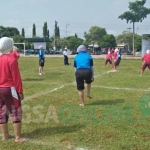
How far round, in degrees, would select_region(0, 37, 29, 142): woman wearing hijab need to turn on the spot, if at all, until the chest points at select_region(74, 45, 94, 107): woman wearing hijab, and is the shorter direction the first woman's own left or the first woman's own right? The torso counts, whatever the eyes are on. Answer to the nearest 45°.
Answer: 0° — they already face them

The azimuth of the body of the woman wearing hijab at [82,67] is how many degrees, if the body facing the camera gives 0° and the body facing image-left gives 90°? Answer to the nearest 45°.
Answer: approximately 180°

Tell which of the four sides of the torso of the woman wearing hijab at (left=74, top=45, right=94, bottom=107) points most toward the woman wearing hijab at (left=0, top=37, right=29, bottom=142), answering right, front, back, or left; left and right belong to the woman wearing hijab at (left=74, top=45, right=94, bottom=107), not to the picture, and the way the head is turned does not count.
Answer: back

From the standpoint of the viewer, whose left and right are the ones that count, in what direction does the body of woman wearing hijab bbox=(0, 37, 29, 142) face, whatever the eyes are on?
facing away from the viewer and to the right of the viewer

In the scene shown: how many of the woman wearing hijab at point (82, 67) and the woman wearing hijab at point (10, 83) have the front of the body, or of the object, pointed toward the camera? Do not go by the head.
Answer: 0
